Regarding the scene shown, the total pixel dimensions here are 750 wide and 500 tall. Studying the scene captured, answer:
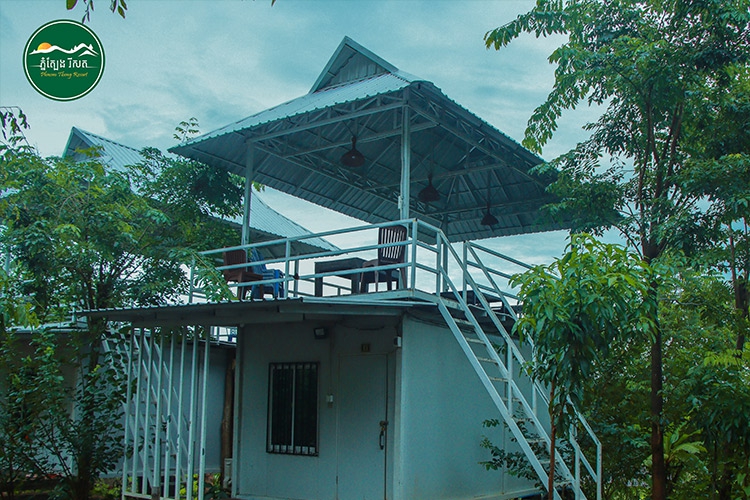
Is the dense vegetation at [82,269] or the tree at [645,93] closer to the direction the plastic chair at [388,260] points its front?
the dense vegetation

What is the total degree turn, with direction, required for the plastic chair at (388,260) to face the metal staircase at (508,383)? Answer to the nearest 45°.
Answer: approximately 90° to its left
